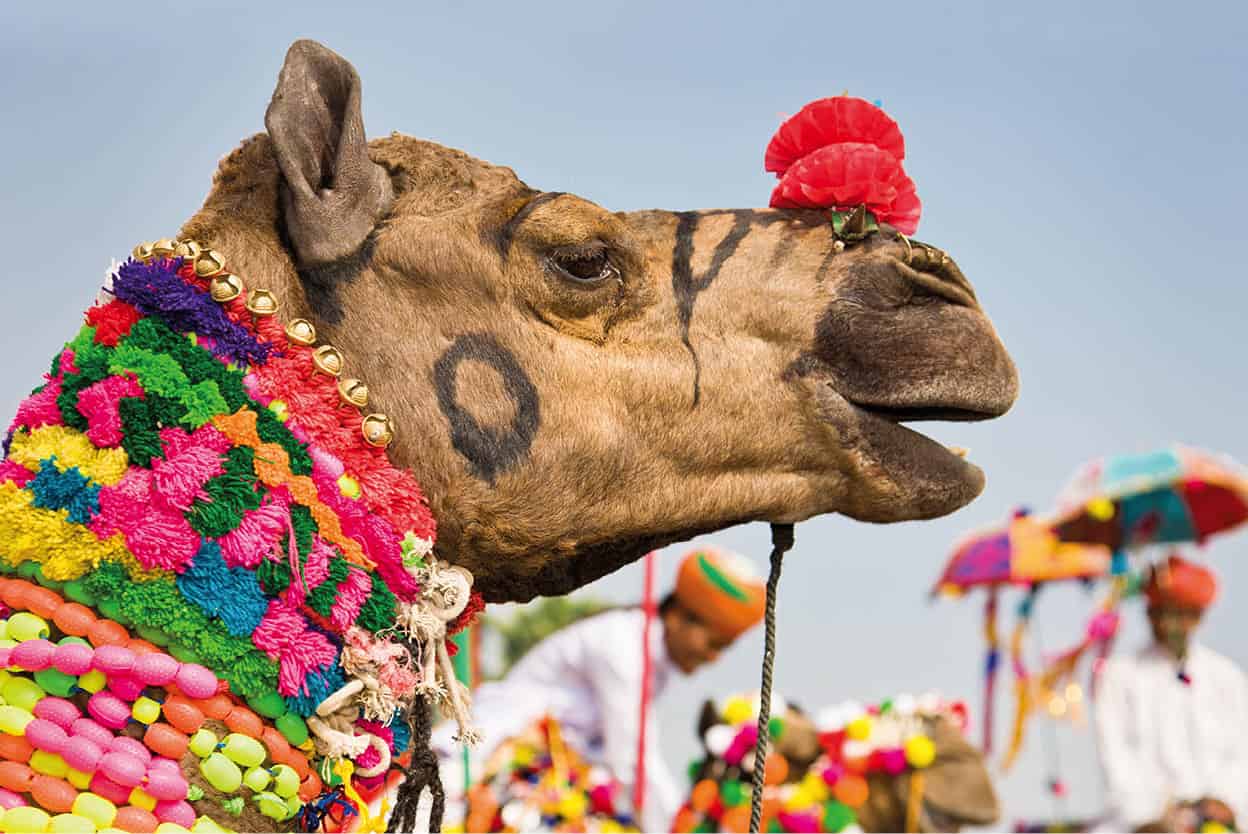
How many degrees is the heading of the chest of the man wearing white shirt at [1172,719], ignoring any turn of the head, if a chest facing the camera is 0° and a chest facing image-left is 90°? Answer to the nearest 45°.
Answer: approximately 0°

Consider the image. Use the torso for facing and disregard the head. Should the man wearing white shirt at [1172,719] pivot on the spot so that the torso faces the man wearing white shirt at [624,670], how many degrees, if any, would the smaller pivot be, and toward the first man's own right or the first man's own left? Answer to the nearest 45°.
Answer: approximately 45° to the first man's own right

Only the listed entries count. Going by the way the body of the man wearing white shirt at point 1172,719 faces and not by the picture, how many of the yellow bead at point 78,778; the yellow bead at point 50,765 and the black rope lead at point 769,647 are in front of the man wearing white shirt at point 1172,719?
3

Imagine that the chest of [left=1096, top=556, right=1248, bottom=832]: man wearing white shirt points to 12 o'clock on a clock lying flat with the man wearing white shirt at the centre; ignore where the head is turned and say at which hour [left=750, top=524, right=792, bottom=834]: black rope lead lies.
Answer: The black rope lead is roughly at 12 o'clock from the man wearing white shirt.

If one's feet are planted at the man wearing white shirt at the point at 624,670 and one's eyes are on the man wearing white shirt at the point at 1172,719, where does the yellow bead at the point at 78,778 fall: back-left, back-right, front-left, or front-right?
back-right
